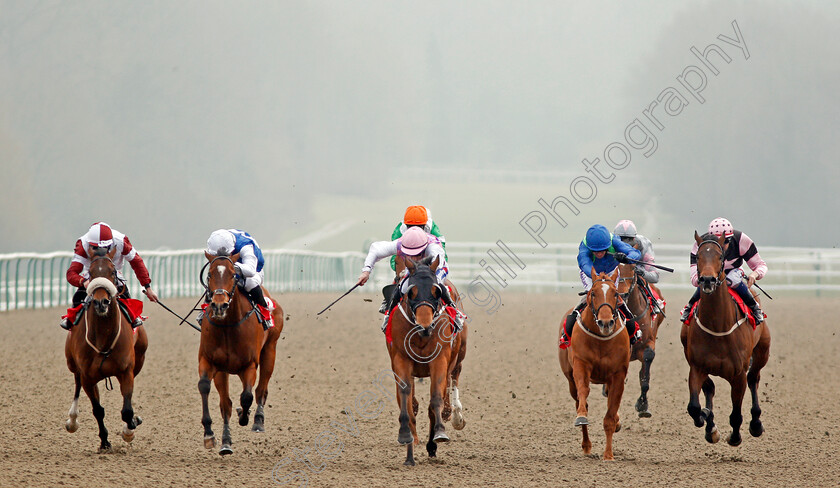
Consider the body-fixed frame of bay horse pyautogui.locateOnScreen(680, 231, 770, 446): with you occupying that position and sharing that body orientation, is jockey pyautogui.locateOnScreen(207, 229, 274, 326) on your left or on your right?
on your right

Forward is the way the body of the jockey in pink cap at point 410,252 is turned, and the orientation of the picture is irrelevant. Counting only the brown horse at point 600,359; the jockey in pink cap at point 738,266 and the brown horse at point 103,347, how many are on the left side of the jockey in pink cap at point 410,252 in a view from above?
2

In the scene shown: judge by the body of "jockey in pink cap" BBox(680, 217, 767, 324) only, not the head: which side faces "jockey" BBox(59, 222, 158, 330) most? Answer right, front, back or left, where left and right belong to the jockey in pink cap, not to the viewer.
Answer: right

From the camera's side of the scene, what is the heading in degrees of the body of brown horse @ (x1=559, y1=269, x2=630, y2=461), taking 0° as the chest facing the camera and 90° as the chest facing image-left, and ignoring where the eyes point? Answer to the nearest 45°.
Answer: approximately 0°

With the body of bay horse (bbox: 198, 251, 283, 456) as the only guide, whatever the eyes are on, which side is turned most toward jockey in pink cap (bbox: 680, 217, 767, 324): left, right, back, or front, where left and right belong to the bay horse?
left
